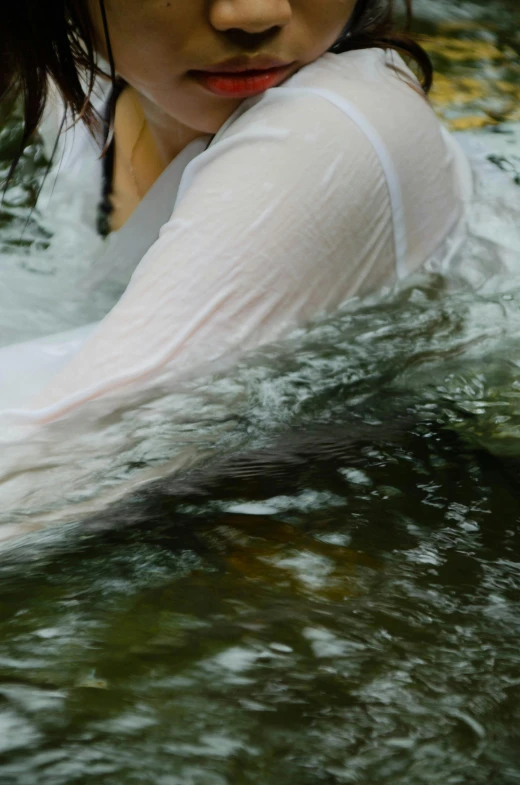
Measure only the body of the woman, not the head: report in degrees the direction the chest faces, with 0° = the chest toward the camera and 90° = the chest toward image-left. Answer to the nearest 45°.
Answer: approximately 90°
